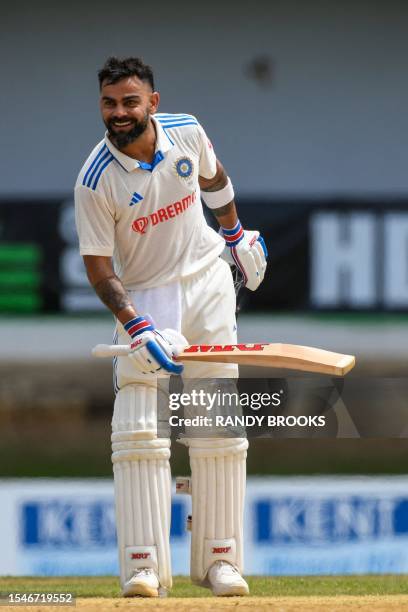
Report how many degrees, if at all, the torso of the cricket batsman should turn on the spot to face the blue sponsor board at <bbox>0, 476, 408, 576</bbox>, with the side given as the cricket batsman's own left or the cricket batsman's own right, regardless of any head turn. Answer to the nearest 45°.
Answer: approximately 180°

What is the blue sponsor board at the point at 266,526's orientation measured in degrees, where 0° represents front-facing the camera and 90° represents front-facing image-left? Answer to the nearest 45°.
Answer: approximately 0°

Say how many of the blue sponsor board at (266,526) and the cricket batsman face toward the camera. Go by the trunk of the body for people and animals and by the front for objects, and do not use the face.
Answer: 2
